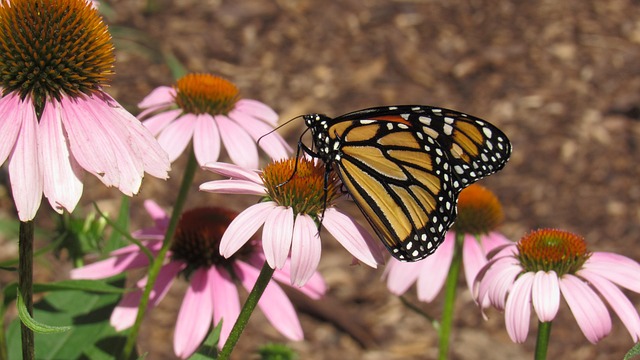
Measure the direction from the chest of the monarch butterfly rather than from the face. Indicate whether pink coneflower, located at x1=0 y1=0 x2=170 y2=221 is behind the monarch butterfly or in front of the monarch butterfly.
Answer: in front

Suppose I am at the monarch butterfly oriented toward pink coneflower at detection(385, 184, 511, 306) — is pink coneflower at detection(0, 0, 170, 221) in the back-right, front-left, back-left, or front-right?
back-left

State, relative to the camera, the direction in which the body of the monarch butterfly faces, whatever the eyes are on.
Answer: to the viewer's left

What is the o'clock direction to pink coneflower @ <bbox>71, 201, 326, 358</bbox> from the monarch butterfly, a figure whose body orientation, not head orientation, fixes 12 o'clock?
The pink coneflower is roughly at 12 o'clock from the monarch butterfly.

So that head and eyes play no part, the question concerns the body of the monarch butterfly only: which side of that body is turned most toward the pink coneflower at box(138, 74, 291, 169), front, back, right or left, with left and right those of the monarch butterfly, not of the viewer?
front
